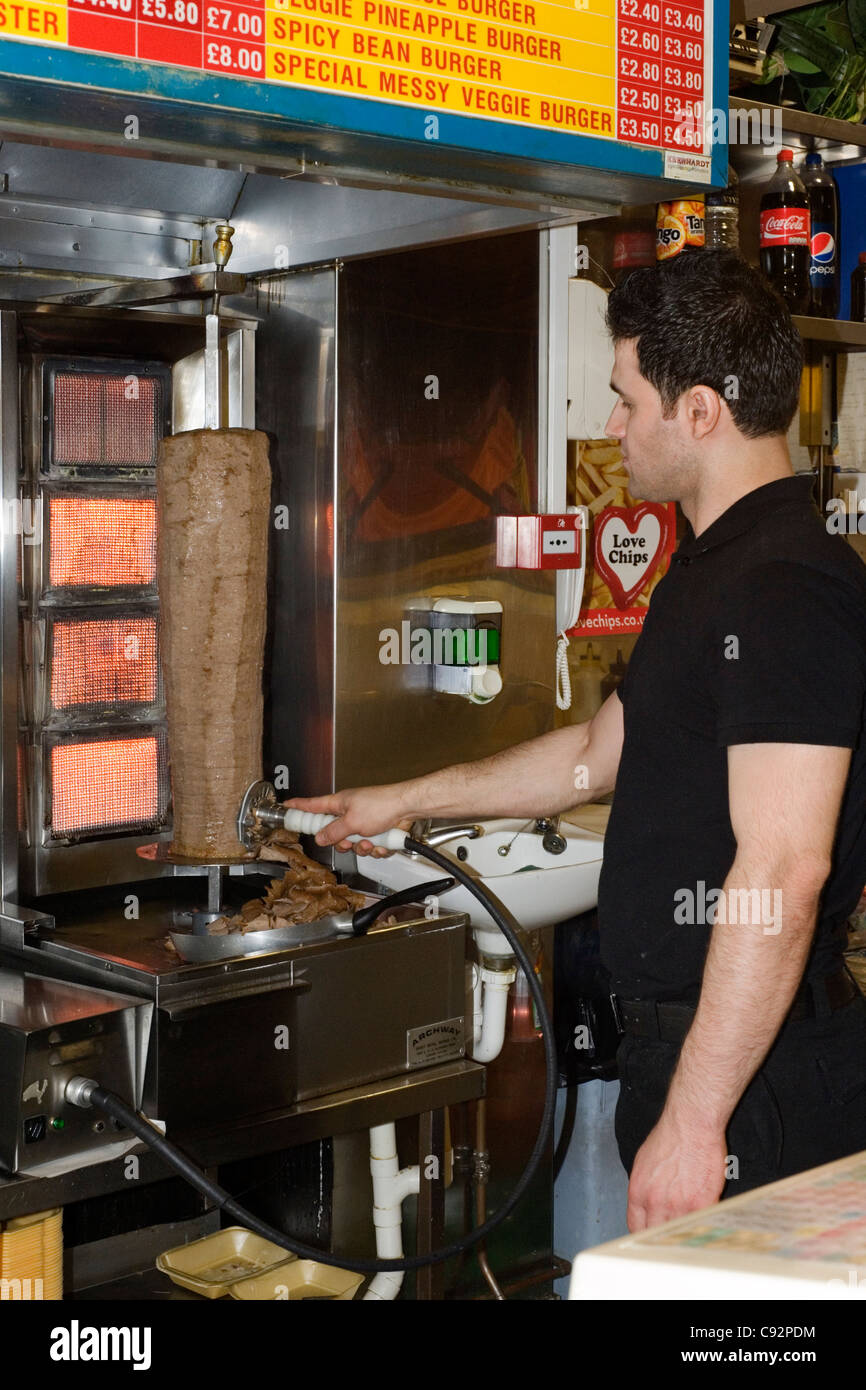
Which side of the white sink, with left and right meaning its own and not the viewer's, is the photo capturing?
front

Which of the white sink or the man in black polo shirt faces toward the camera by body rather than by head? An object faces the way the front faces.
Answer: the white sink

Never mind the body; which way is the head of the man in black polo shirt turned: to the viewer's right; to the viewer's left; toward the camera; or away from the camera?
to the viewer's left

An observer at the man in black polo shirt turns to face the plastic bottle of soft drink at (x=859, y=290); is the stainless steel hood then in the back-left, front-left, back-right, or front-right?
front-left

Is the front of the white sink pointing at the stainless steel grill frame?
no

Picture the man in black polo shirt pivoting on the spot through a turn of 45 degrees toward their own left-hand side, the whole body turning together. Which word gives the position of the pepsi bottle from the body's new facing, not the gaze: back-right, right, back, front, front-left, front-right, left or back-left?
back-right

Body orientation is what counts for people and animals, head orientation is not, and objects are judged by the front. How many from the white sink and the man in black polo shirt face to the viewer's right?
0

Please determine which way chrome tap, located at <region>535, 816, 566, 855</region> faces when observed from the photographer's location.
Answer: facing the viewer and to the right of the viewer

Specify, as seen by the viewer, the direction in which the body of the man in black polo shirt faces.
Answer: to the viewer's left

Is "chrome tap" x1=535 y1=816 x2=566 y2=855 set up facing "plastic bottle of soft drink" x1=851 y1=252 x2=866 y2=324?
no

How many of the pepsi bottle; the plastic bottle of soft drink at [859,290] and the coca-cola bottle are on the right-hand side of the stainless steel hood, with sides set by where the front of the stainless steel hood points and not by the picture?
0
